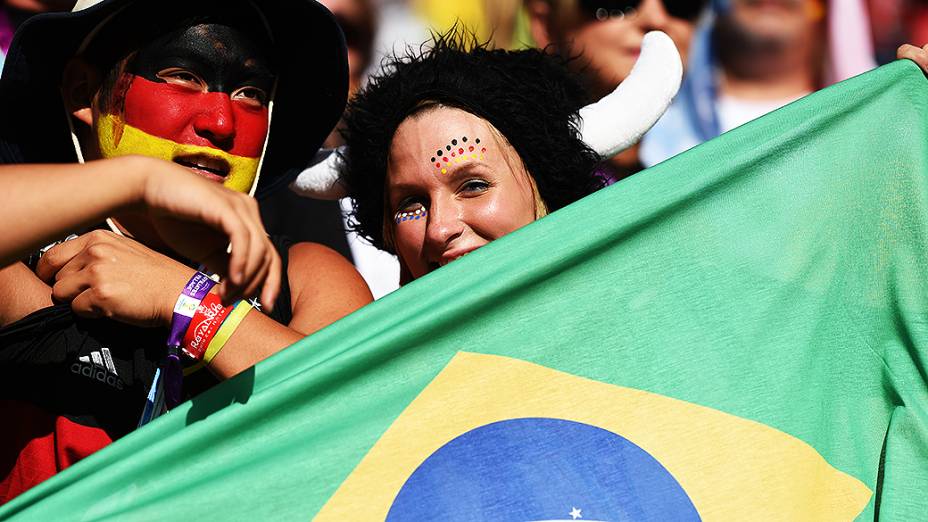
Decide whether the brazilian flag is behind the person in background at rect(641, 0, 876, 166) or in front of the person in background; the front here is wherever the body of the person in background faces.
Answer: in front

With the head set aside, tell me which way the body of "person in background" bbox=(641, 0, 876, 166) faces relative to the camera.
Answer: toward the camera

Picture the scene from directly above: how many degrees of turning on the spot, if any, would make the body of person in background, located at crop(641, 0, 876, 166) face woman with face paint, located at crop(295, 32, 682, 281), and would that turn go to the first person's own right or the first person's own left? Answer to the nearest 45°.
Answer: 0° — they already face them

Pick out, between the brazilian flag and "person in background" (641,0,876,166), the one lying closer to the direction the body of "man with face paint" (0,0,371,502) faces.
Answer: the brazilian flag

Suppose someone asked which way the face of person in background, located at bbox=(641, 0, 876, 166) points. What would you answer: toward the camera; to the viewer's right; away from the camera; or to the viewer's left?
toward the camera

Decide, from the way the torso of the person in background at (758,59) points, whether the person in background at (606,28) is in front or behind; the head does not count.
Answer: in front

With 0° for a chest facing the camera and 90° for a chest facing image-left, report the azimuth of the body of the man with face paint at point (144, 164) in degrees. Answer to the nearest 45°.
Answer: approximately 315°

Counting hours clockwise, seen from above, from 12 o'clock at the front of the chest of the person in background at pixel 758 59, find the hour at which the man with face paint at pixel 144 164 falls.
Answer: The man with face paint is roughly at 1 o'clock from the person in background.

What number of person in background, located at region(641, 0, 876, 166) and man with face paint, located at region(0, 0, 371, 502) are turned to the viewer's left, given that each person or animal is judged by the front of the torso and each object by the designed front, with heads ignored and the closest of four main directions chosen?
0
